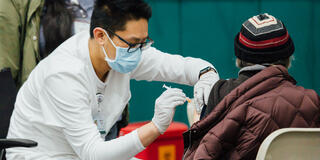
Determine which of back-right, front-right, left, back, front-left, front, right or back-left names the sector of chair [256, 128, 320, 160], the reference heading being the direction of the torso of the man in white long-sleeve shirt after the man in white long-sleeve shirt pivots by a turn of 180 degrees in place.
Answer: back

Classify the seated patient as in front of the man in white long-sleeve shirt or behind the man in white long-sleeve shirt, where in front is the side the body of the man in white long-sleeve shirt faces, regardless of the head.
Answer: in front

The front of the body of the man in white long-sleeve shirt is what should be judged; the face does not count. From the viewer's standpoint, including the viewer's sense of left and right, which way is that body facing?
facing the viewer and to the right of the viewer

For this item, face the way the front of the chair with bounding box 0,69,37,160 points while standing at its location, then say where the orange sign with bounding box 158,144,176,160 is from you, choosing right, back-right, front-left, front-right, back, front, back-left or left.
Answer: front

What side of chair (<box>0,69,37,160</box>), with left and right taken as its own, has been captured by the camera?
right

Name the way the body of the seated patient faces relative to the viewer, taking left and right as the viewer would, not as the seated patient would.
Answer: facing away from the viewer
